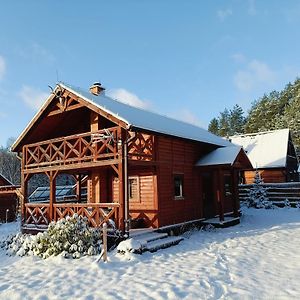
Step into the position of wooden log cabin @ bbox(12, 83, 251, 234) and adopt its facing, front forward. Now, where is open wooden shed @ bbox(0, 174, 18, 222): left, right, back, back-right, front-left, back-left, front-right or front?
right

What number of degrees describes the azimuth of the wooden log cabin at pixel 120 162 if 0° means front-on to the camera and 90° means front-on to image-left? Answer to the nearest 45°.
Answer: approximately 45°

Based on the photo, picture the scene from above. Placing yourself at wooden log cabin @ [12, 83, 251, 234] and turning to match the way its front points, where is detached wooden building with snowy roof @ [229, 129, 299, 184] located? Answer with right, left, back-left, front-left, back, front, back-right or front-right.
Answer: back

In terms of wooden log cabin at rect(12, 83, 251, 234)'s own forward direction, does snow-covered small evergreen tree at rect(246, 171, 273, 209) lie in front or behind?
behind
